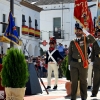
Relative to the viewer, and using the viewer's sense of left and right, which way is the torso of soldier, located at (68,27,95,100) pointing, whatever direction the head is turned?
facing the viewer

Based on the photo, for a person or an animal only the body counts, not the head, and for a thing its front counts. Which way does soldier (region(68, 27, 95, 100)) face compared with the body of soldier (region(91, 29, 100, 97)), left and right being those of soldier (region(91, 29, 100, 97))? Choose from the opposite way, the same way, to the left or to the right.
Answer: the same way

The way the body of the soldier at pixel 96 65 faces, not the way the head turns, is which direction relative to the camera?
toward the camera

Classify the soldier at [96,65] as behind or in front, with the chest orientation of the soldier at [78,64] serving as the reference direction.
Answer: behind

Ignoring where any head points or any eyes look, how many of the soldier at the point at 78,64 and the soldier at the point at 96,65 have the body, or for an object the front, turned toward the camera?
2

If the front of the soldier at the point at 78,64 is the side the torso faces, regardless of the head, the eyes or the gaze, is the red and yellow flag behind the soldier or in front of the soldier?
behind
